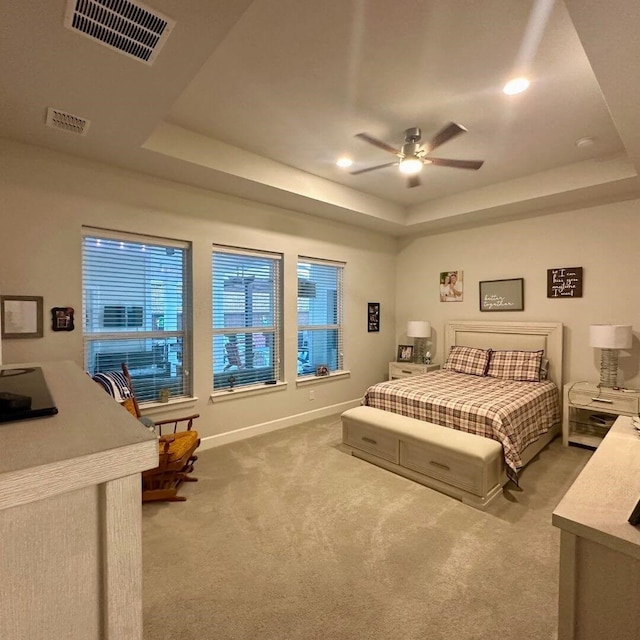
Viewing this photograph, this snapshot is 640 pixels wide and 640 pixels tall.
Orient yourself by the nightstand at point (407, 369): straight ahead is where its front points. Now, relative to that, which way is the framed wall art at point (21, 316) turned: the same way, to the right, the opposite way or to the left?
to the left

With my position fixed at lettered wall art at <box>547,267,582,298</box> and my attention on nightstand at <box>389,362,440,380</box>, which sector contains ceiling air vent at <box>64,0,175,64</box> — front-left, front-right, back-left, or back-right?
front-left

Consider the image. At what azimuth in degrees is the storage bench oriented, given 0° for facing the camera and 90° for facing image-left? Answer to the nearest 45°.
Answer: approximately 45°

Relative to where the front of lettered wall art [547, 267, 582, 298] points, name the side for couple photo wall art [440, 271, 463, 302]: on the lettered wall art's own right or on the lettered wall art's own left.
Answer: on the lettered wall art's own right

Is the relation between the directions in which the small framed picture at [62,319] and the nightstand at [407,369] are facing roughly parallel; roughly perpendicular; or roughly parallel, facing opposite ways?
roughly perpendicular

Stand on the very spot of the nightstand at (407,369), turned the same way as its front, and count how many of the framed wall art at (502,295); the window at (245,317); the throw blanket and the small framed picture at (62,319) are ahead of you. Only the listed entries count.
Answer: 3

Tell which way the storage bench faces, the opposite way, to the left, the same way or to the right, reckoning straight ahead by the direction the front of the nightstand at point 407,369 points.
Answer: the same way

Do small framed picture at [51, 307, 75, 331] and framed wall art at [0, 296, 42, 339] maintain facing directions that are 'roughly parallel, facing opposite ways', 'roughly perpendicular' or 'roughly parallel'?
roughly parallel

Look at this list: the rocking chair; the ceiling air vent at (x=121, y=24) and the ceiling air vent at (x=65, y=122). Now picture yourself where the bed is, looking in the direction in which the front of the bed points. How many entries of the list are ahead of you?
3

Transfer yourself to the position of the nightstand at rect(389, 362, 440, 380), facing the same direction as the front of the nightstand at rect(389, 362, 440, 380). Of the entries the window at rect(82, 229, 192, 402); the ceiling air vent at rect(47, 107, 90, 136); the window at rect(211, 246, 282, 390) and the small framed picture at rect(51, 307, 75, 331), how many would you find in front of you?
4

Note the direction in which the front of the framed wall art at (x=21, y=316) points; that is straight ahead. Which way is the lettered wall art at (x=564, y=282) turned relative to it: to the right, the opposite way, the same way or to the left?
to the right

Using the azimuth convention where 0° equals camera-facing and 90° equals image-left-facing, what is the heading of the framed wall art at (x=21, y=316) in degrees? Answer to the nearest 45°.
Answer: approximately 0°

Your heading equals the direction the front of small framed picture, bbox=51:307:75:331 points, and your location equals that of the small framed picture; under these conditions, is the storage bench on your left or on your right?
on your left

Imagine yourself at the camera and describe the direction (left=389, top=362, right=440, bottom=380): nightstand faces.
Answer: facing the viewer and to the left of the viewer

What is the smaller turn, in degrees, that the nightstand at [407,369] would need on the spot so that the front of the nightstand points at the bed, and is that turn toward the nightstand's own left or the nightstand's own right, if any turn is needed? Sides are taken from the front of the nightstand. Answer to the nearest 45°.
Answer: approximately 45° to the nightstand's own left

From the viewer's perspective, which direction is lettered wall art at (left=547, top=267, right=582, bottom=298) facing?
toward the camera

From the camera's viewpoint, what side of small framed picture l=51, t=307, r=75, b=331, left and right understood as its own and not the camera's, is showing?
front

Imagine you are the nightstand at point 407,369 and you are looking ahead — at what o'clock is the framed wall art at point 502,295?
The framed wall art is roughly at 8 o'clock from the nightstand.
